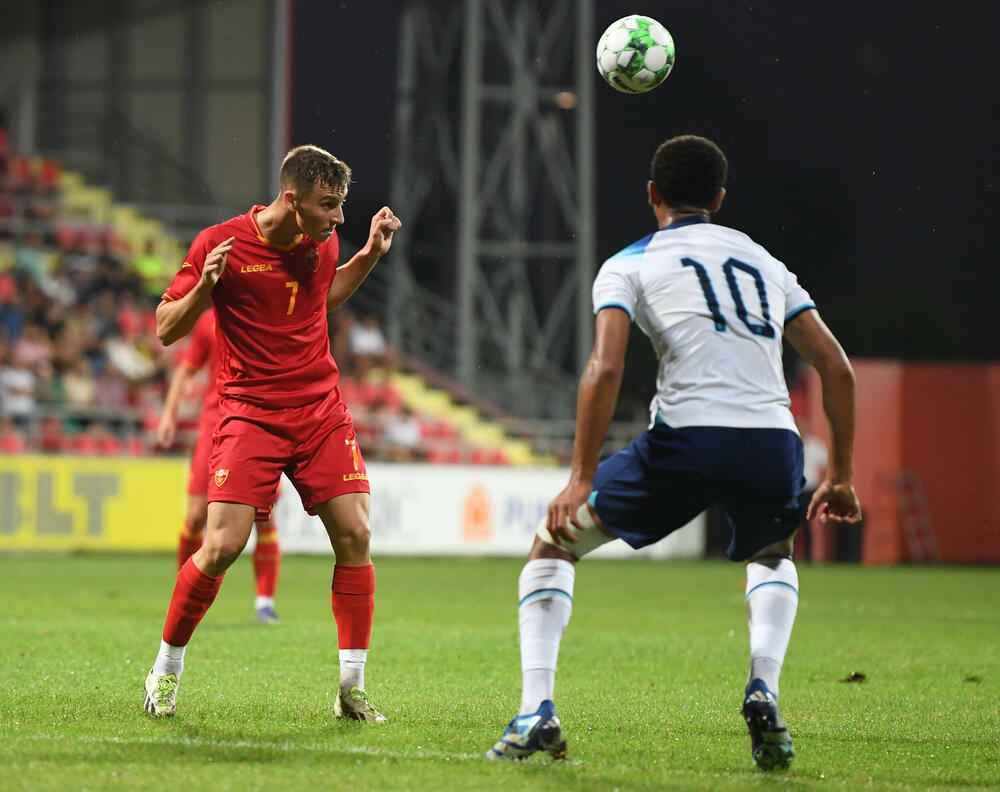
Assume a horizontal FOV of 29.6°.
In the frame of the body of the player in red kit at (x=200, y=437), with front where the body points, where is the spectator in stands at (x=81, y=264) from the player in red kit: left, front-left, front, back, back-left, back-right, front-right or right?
back

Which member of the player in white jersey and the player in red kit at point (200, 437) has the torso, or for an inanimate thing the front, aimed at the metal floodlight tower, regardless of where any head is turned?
the player in white jersey

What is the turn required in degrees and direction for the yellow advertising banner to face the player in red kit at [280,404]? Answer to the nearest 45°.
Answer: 0° — it already faces them

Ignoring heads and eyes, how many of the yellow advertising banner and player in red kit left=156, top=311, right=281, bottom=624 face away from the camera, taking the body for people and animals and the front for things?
0

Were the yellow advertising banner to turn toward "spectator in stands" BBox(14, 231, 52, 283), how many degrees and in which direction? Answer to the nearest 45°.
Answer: approximately 180°

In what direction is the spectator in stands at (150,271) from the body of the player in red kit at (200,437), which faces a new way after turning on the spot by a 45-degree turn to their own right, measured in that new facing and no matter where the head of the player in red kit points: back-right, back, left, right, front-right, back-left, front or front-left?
back-right

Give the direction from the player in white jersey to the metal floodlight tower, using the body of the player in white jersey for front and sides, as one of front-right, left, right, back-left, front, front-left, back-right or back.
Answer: front

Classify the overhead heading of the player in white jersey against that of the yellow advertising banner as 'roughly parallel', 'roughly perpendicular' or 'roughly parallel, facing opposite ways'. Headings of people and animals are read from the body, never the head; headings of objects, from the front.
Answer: roughly parallel, facing opposite ways

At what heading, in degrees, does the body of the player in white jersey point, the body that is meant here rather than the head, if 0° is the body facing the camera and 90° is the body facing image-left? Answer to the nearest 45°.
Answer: approximately 180°

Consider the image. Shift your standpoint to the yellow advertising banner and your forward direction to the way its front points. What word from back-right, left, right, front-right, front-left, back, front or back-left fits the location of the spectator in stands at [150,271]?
back

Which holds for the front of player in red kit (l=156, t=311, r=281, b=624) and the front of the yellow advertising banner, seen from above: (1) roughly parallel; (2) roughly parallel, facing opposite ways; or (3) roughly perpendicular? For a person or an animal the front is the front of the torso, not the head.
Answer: roughly parallel

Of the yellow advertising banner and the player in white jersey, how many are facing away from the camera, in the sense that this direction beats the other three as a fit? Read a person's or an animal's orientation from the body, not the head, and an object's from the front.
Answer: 1

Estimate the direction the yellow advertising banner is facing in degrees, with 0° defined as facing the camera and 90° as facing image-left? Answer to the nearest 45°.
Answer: approximately 0°

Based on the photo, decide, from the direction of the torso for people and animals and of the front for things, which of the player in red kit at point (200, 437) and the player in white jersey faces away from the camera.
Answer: the player in white jersey

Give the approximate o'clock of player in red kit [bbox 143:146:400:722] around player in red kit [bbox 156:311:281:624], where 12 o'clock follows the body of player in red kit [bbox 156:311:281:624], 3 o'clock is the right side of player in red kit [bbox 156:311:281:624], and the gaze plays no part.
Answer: player in red kit [bbox 143:146:400:722] is roughly at 12 o'clock from player in red kit [bbox 156:311:281:624].

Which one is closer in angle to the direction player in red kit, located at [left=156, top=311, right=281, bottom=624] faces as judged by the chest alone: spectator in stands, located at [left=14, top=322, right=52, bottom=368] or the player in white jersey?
the player in white jersey

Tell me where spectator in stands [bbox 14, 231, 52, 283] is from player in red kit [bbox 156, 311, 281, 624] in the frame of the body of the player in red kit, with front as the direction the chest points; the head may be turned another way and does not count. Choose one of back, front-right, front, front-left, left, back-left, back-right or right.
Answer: back
